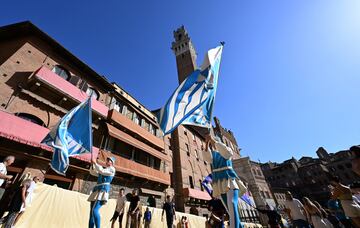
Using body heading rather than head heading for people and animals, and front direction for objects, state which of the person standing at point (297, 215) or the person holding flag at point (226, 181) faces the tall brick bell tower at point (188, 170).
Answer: the person standing

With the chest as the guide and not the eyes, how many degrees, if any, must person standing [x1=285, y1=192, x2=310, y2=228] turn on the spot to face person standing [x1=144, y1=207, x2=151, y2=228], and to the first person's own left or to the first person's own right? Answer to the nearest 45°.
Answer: approximately 45° to the first person's own left

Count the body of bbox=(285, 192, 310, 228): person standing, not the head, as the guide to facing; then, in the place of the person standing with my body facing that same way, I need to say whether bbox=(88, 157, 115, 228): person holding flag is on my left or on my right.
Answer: on my left

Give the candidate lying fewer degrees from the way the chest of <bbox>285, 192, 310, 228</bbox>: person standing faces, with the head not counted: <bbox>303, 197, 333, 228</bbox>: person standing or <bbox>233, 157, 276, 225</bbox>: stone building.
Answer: the stone building

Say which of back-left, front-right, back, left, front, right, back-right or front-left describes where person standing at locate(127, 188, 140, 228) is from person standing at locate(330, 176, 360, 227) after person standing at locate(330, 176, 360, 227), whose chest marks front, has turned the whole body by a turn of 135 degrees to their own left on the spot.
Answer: back-right

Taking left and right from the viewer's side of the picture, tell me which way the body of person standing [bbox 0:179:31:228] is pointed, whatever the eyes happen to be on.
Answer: facing to the right of the viewer

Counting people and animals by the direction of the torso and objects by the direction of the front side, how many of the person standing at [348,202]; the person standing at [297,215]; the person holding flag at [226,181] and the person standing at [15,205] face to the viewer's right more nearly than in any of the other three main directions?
1

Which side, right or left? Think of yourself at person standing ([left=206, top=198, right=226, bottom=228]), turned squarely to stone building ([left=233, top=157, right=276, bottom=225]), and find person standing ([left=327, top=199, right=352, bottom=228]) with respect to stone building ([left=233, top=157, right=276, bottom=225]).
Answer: right

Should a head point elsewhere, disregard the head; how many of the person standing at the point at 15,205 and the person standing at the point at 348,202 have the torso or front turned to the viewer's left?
1

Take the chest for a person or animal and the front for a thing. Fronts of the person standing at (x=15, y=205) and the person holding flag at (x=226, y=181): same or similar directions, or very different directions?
very different directions

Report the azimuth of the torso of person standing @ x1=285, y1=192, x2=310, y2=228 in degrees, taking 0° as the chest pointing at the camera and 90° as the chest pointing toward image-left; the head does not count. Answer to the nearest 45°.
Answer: approximately 135°
